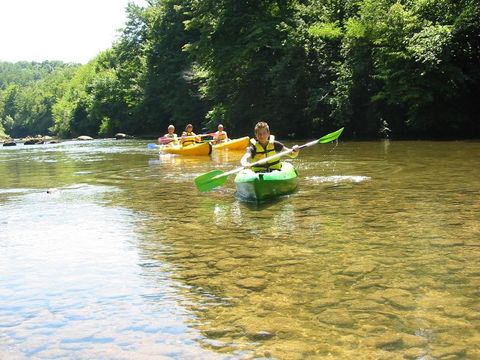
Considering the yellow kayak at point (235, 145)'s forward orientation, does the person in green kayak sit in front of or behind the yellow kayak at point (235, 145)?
in front

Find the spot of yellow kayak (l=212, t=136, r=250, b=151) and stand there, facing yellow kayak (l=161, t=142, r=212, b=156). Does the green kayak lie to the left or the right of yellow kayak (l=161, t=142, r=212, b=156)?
left

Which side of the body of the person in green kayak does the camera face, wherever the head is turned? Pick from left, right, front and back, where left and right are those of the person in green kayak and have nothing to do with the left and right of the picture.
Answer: front

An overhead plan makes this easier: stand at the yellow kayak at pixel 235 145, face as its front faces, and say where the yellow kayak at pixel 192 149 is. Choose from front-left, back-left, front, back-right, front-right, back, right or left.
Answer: right

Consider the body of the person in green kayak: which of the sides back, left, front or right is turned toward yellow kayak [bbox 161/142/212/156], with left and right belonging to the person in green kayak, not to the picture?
back

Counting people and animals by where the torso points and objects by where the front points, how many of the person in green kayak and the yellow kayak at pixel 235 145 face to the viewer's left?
0
